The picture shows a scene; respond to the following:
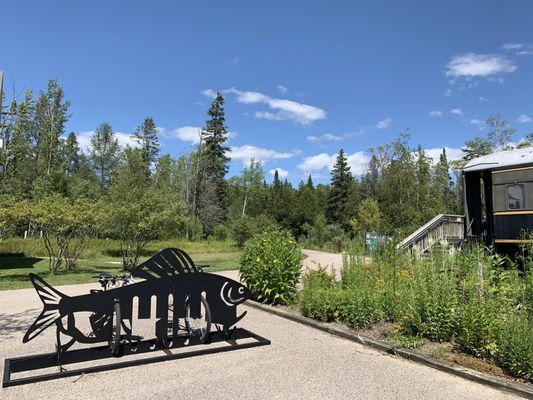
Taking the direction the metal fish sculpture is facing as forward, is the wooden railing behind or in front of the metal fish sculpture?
in front

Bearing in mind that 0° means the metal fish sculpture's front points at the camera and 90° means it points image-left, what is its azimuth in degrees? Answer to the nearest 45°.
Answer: approximately 270°

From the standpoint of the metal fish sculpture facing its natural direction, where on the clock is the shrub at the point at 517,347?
The shrub is roughly at 1 o'clock from the metal fish sculpture.

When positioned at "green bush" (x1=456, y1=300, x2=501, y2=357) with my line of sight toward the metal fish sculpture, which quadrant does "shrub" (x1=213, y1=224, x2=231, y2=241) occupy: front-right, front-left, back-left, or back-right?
front-right

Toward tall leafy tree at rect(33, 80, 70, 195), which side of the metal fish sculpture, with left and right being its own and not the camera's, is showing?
left

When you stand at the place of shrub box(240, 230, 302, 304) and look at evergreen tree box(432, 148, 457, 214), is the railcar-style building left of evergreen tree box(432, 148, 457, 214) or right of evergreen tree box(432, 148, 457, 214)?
right

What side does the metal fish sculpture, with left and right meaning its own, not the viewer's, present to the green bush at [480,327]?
front

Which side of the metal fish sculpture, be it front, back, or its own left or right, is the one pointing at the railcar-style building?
front

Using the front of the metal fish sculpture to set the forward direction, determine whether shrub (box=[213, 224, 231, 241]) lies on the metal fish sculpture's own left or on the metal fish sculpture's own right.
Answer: on the metal fish sculpture's own left

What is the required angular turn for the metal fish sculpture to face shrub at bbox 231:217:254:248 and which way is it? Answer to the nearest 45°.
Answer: approximately 90° to its left

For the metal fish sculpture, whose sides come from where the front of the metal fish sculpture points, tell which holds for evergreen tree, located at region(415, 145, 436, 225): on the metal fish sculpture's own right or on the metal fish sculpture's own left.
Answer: on the metal fish sculpture's own left

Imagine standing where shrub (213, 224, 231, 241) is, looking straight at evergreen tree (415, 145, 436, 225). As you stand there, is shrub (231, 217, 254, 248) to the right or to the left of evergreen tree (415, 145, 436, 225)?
right

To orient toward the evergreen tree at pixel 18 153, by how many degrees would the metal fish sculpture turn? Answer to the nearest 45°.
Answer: approximately 90° to its left

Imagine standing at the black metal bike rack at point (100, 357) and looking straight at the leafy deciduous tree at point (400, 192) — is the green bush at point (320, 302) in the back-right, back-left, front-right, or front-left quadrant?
front-right

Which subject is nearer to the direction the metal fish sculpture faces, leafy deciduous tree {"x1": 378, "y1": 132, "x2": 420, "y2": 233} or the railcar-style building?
the railcar-style building

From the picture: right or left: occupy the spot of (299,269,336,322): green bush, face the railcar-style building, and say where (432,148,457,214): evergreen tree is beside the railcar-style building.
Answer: left

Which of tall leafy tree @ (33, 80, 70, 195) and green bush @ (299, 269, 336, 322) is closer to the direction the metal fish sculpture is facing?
the green bush

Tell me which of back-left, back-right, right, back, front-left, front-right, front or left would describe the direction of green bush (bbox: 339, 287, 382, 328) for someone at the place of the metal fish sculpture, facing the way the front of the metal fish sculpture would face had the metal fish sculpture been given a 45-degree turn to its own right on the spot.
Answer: front-left

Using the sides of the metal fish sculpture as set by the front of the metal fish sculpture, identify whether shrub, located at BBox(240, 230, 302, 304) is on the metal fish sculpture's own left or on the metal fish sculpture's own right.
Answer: on the metal fish sculpture's own left
